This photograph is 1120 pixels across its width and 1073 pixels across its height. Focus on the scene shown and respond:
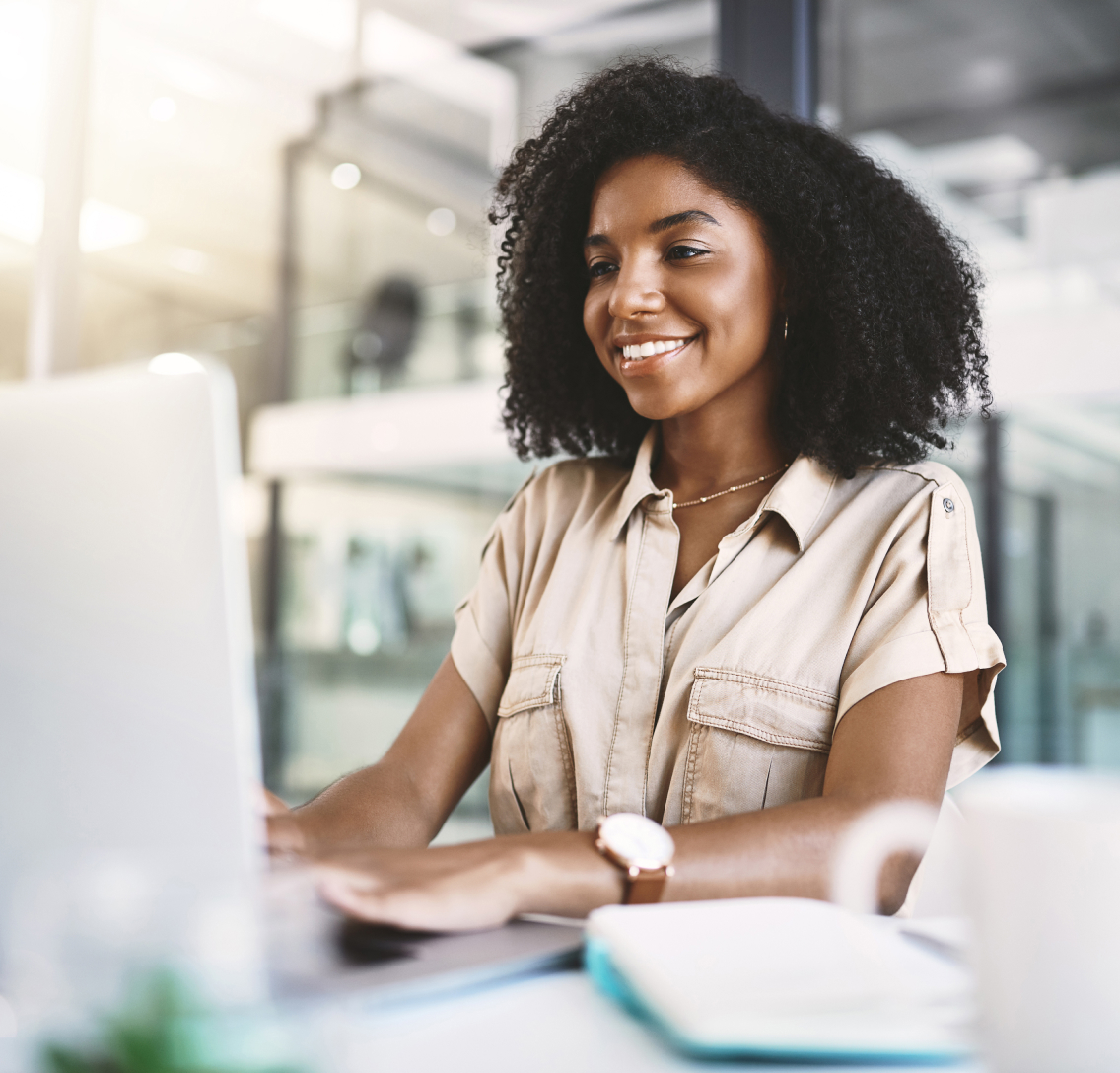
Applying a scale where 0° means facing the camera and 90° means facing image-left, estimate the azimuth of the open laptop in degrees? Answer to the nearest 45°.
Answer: approximately 225°

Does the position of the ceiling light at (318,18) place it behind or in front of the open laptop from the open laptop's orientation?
in front

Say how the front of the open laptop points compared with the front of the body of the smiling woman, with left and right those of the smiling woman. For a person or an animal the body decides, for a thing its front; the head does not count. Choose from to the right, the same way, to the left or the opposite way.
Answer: the opposite way

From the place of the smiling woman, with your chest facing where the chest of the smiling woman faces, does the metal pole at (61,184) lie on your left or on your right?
on your right

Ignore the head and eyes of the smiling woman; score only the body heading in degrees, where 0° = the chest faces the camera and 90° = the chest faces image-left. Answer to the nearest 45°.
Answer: approximately 45°

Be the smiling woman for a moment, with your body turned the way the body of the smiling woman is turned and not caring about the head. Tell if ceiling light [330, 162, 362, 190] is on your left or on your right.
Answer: on your right

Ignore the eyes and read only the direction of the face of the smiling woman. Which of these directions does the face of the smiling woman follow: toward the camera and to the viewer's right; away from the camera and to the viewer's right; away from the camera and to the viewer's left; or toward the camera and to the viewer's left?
toward the camera and to the viewer's left

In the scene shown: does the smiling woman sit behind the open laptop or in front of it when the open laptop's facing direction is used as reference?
in front

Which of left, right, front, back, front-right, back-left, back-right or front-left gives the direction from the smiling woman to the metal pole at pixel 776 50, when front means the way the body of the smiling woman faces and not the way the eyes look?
back-right

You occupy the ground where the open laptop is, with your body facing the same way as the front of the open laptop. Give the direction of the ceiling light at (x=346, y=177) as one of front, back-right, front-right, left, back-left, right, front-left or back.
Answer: front-left

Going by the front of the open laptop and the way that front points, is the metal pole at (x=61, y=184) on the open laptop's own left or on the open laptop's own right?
on the open laptop's own left
